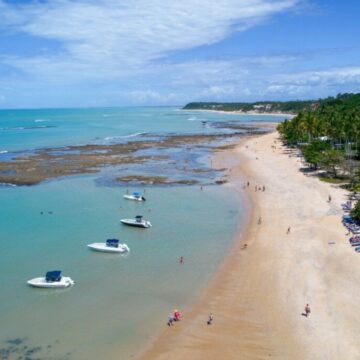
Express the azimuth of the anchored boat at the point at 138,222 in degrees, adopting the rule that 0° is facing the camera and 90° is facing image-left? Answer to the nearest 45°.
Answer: approximately 90°

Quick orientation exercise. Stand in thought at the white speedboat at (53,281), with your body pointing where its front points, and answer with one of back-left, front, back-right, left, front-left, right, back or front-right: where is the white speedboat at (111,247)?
back-right

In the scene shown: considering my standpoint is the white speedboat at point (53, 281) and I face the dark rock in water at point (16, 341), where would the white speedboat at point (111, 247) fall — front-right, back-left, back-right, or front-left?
back-left

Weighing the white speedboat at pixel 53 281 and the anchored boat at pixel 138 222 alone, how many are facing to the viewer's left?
2

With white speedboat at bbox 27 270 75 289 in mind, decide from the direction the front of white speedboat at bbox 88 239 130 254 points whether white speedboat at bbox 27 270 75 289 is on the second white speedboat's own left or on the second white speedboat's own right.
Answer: on the second white speedboat's own left

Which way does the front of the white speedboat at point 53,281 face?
to the viewer's left

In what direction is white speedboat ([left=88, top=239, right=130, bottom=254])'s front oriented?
to the viewer's left

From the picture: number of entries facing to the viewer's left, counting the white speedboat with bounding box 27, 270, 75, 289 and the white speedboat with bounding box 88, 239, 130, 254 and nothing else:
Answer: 2

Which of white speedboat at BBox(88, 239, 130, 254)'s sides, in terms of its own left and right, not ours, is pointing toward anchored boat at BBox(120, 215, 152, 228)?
right

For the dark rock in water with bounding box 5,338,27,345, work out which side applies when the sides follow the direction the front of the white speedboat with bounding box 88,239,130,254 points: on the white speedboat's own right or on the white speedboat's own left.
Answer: on the white speedboat's own left
